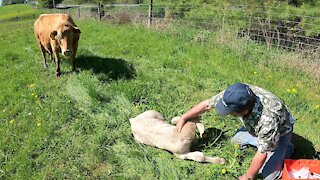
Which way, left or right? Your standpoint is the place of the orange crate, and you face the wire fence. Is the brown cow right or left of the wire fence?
left

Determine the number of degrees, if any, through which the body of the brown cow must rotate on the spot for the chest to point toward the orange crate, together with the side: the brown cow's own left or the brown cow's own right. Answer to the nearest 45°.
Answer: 0° — it already faces it

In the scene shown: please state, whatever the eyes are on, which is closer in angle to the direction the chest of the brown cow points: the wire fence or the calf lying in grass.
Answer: the calf lying in grass

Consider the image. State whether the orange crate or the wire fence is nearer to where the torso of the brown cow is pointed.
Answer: the orange crate

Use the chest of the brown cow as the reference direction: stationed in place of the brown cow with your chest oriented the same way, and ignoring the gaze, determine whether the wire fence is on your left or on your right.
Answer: on your left

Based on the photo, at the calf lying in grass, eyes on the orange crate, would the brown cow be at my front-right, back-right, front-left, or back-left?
back-left

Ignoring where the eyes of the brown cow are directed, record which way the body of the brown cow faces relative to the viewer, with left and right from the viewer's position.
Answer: facing the viewer and to the right of the viewer

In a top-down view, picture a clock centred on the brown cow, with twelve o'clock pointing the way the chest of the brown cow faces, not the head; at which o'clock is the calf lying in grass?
The calf lying in grass is roughly at 1 o'clock from the brown cow.
